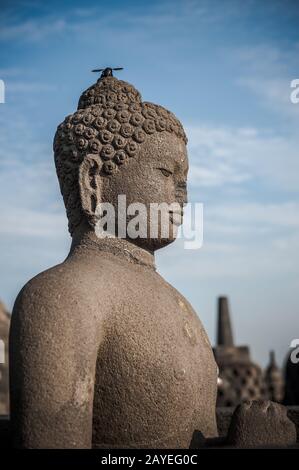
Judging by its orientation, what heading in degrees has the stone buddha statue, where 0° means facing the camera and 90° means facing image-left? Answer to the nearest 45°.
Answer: approximately 315°

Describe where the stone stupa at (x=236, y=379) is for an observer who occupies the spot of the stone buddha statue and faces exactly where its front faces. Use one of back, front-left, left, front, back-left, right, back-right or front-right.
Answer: back-left

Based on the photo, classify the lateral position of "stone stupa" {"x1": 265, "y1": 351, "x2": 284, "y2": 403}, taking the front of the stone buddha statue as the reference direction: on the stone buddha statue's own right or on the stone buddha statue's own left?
on the stone buddha statue's own left

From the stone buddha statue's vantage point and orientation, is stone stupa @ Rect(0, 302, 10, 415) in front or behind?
behind
